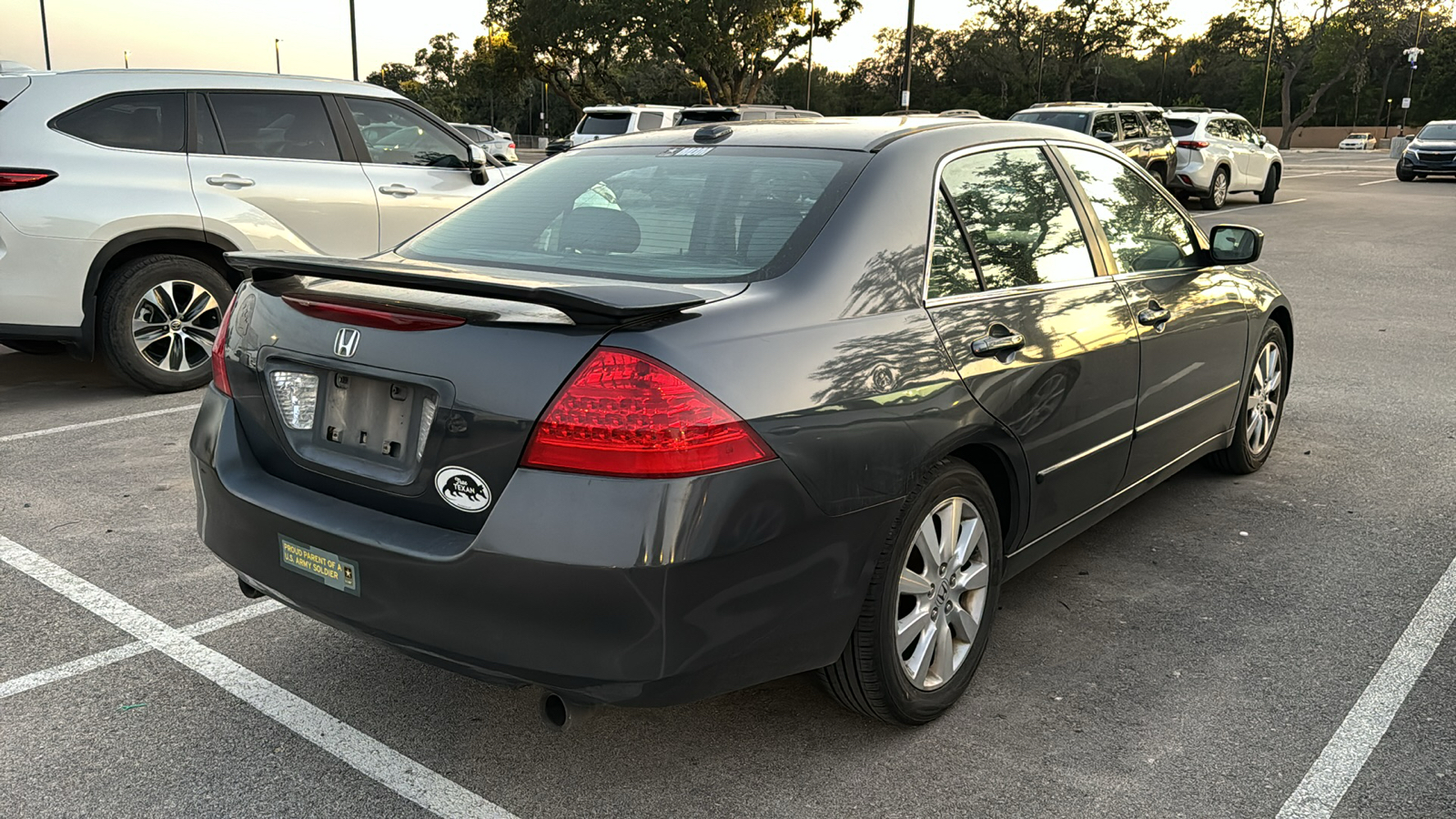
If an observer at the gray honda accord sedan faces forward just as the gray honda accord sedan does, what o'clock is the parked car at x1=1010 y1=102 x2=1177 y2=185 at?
The parked car is roughly at 11 o'clock from the gray honda accord sedan.

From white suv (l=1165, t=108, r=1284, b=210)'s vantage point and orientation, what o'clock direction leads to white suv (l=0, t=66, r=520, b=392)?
white suv (l=0, t=66, r=520, b=392) is roughly at 5 o'clock from white suv (l=1165, t=108, r=1284, b=210).

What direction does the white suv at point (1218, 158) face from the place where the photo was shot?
facing away from the viewer and to the right of the viewer

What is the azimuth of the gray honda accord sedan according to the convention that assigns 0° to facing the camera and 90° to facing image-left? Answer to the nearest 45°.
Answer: approximately 225°

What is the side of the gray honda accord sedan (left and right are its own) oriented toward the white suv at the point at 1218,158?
front

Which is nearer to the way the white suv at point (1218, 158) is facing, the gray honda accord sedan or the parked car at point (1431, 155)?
the parked car

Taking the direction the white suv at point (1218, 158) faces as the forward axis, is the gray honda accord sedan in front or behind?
behind

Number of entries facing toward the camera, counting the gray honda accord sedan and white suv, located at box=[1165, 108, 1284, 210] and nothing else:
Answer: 0
